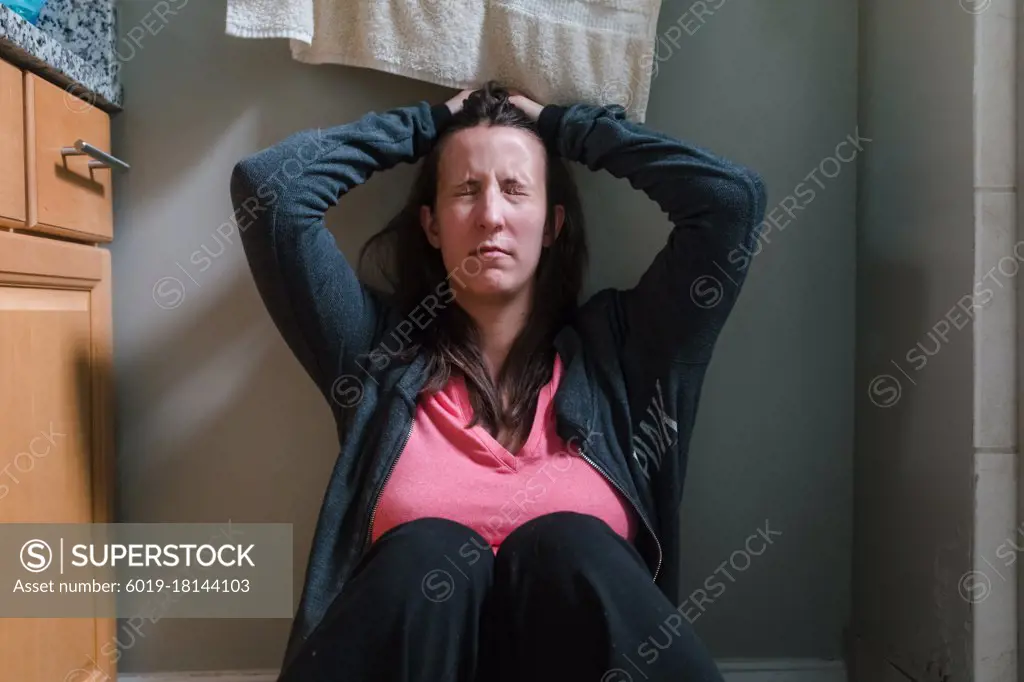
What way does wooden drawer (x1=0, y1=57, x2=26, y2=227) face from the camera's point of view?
to the viewer's right

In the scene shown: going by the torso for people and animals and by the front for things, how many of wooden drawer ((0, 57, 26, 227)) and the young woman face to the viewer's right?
1
